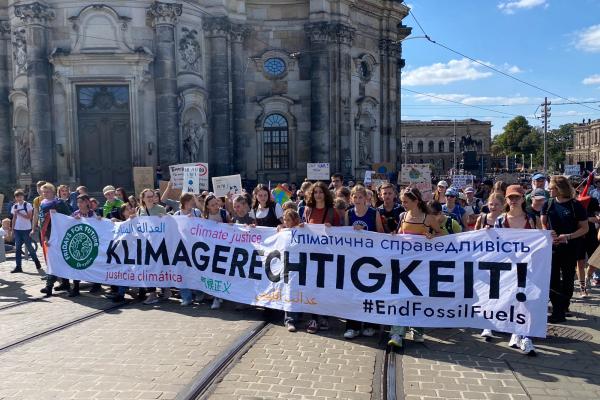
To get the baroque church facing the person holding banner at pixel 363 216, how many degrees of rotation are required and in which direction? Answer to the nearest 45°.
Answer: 0° — it already faces them

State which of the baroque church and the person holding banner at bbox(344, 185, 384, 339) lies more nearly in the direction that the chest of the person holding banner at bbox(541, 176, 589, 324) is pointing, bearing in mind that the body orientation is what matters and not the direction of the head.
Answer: the person holding banner

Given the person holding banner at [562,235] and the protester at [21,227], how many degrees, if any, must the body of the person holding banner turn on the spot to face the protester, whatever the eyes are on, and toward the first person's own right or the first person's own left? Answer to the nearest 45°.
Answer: approximately 45° to the first person's own right

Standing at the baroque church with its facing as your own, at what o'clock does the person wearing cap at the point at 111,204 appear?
The person wearing cap is roughly at 12 o'clock from the baroque church.

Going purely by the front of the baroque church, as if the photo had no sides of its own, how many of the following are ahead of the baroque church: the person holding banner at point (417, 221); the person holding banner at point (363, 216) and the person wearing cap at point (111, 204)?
3

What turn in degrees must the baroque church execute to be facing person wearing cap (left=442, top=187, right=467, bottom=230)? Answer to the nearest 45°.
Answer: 0° — it already faces them

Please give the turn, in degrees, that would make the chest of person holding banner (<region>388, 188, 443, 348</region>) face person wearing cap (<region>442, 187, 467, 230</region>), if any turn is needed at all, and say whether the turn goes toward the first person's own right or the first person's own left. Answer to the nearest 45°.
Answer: approximately 135° to the first person's own right

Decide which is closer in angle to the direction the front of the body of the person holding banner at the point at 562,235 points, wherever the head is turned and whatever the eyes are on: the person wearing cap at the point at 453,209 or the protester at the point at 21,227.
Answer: the protester
